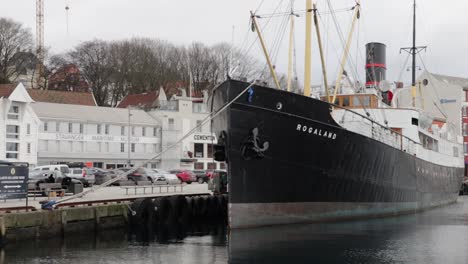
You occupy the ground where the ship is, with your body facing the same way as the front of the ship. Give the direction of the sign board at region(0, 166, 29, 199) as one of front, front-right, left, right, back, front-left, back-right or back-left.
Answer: front-right

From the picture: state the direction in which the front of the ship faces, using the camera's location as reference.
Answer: facing the viewer and to the left of the viewer

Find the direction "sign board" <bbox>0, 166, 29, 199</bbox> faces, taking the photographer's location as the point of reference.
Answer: facing the viewer

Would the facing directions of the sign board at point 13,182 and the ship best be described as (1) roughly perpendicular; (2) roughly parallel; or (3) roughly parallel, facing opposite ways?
roughly perpendicular

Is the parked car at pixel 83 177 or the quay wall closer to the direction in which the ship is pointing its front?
the quay wall

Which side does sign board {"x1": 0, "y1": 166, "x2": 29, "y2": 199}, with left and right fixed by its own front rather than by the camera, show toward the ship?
left

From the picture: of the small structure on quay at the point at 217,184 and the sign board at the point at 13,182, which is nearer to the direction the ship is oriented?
the sign board

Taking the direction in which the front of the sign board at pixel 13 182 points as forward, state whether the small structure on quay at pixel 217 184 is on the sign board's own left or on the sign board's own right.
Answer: on the sign board's own left

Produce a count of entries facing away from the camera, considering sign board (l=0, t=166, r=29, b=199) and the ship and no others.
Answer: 0

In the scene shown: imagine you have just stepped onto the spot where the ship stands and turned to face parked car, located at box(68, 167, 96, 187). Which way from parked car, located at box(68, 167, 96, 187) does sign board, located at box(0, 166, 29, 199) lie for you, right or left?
left

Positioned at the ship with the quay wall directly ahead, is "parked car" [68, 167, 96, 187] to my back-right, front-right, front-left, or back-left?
front-right

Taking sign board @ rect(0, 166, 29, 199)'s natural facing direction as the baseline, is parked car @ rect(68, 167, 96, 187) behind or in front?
behind
